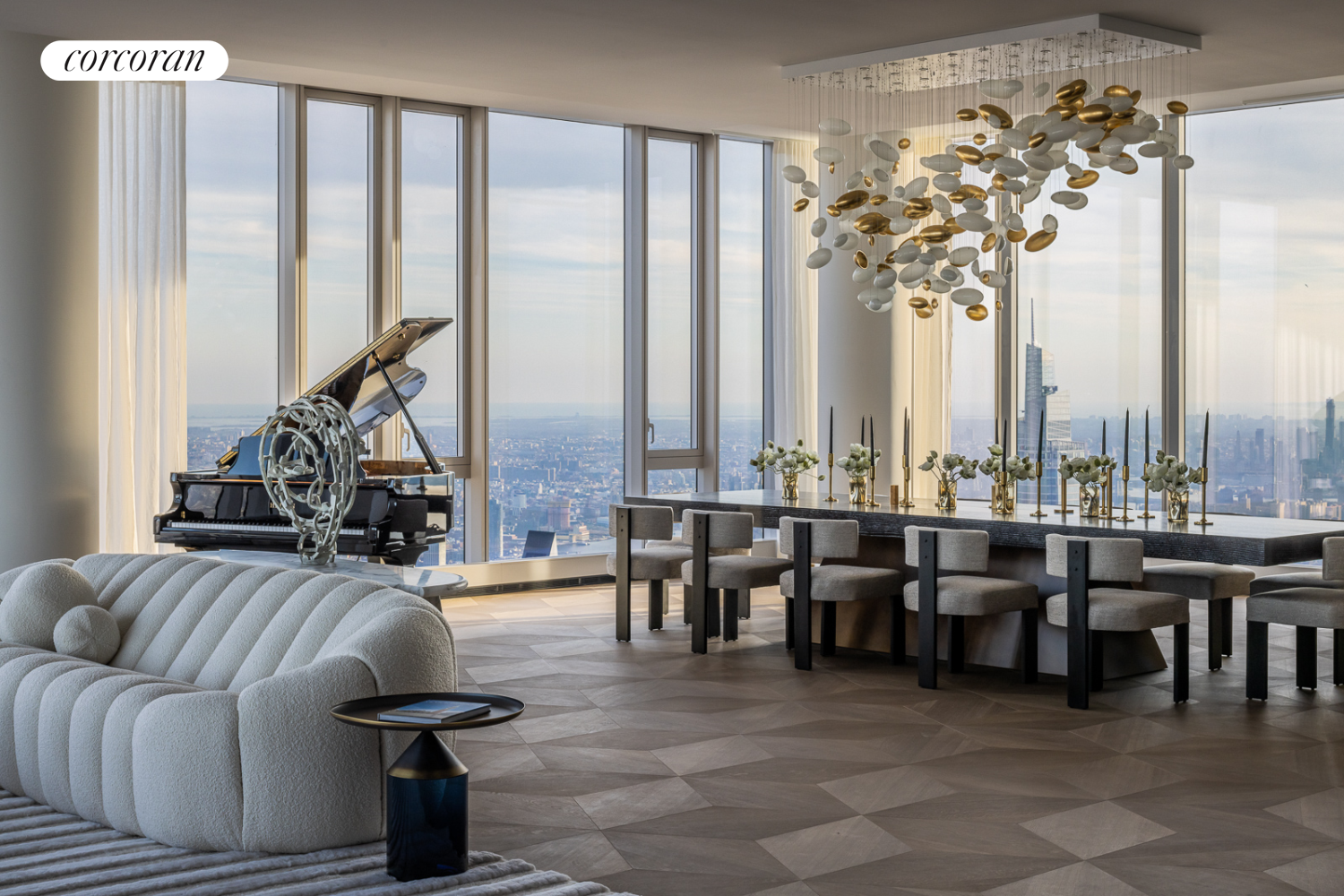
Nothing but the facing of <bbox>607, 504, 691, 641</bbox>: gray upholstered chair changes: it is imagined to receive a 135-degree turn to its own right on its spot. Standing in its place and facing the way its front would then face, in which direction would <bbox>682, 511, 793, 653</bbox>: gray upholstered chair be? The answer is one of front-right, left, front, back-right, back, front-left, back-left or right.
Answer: front-left

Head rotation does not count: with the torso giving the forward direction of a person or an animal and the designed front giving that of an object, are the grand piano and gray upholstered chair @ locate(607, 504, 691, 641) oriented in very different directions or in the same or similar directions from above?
very different directions

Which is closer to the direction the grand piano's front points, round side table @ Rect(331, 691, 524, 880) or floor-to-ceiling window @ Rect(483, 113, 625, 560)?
the round side table

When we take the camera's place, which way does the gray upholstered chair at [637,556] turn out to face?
facing away from the viewer and to the right of the viewer

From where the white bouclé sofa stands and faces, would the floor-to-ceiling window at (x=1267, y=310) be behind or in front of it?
behind

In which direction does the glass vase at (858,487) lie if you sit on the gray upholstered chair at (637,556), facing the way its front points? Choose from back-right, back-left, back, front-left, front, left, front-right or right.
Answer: front-right

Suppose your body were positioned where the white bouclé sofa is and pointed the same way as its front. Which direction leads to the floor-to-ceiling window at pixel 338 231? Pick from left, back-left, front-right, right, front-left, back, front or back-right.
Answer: back-right

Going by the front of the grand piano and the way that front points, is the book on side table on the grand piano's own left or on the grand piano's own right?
on the grand piano's own left

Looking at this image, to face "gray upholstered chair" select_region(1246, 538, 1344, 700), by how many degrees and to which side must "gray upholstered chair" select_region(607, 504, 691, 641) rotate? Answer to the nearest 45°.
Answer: approximately 90° to its right

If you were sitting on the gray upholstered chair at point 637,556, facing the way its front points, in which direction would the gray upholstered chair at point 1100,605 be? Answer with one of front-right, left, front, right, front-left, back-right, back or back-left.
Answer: right
